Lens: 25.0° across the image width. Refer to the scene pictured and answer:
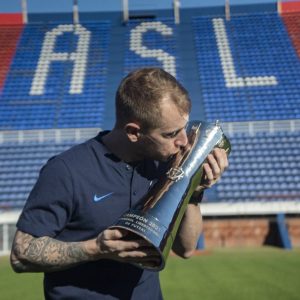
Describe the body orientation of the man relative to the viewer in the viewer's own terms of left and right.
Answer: facing the viewer and to the right of the viewer

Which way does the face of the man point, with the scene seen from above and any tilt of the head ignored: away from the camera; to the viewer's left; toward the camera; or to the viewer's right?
to the viewer's right
